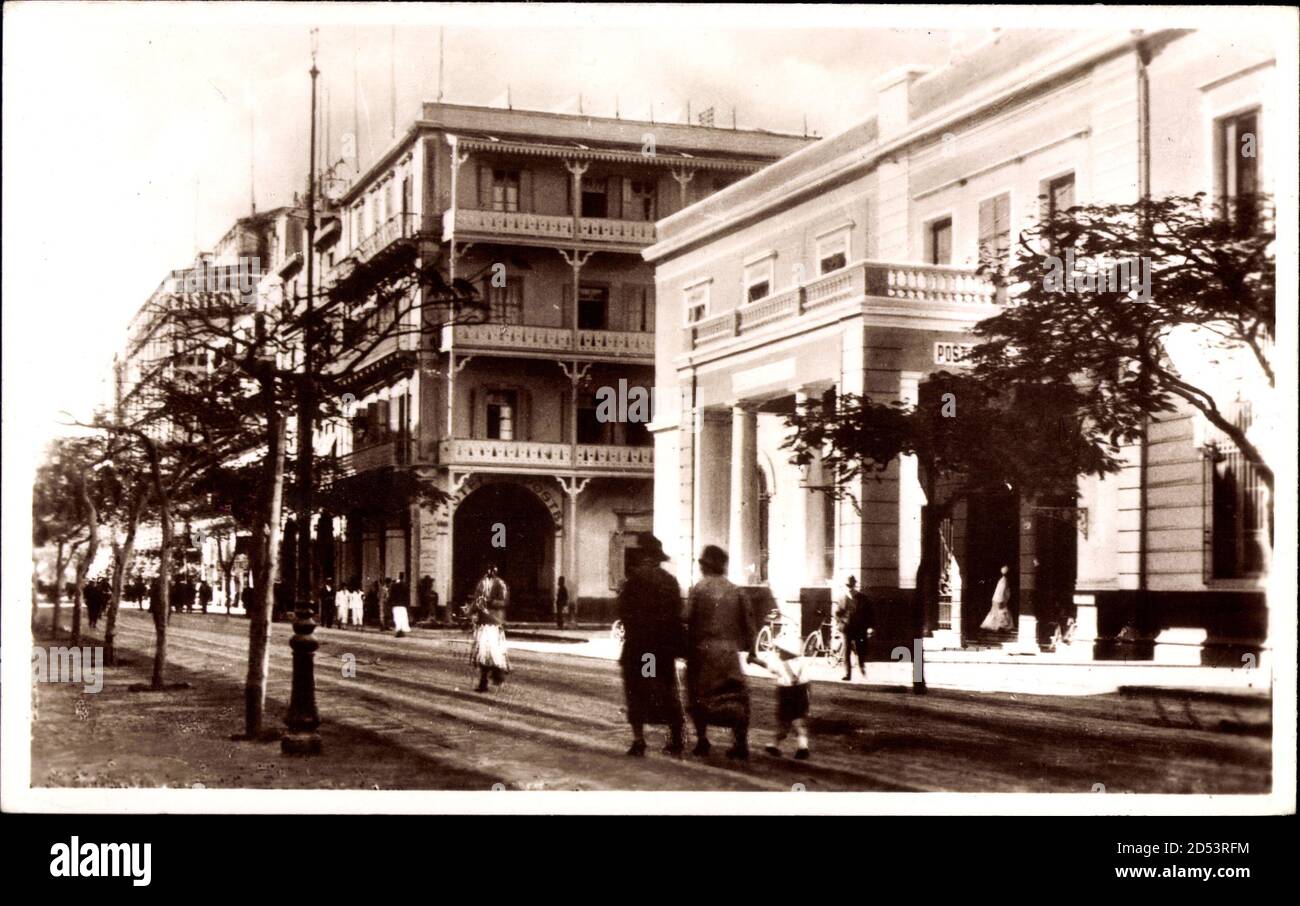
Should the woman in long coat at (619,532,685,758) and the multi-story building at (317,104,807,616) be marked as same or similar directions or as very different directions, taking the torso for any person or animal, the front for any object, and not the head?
very different directions

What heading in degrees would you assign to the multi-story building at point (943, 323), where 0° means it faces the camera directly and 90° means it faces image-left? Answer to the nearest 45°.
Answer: approximately 45°

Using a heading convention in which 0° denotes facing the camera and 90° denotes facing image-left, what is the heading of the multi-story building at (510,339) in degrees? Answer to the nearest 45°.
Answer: approximately 0°

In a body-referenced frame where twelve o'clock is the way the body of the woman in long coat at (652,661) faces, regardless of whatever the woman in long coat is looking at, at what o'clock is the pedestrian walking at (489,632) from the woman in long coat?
The pedestrian walking is roughly at 10 o'clock from the woman in long coat.

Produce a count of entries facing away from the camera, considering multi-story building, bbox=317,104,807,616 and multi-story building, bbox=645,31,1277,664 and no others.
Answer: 0

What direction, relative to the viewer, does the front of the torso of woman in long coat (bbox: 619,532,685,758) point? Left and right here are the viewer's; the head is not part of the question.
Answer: facing away from the viewer

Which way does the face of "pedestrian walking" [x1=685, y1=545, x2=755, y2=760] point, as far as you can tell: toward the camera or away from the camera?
away from the camera

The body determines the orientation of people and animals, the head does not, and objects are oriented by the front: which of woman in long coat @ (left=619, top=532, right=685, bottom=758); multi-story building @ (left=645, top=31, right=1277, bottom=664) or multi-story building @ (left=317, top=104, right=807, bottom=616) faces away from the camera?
the woman in long coat

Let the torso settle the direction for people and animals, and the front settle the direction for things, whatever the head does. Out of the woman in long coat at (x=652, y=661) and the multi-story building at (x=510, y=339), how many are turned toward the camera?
1

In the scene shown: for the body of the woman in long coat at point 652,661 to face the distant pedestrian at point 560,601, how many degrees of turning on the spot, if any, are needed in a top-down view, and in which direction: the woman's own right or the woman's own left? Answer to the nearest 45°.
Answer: approximately 45° to the woman's own left
